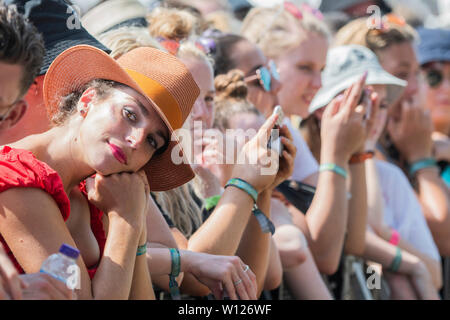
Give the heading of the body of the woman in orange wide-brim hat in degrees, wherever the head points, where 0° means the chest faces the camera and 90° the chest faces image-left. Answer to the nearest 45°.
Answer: approximately 315°
